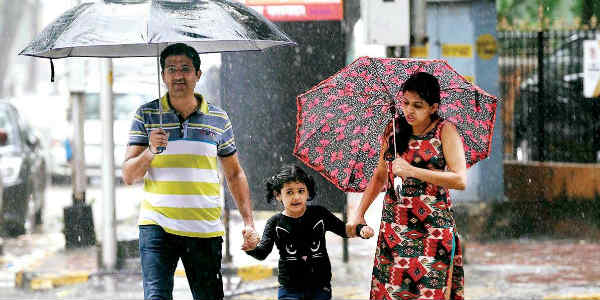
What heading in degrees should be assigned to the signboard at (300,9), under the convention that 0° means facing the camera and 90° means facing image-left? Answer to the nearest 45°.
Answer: approximately 0°

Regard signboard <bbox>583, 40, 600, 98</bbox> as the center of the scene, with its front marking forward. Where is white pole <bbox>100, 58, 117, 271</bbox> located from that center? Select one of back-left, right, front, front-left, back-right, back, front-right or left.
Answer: front-right

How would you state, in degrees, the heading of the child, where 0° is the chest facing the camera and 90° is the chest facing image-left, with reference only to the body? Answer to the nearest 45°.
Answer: approximately 0°
